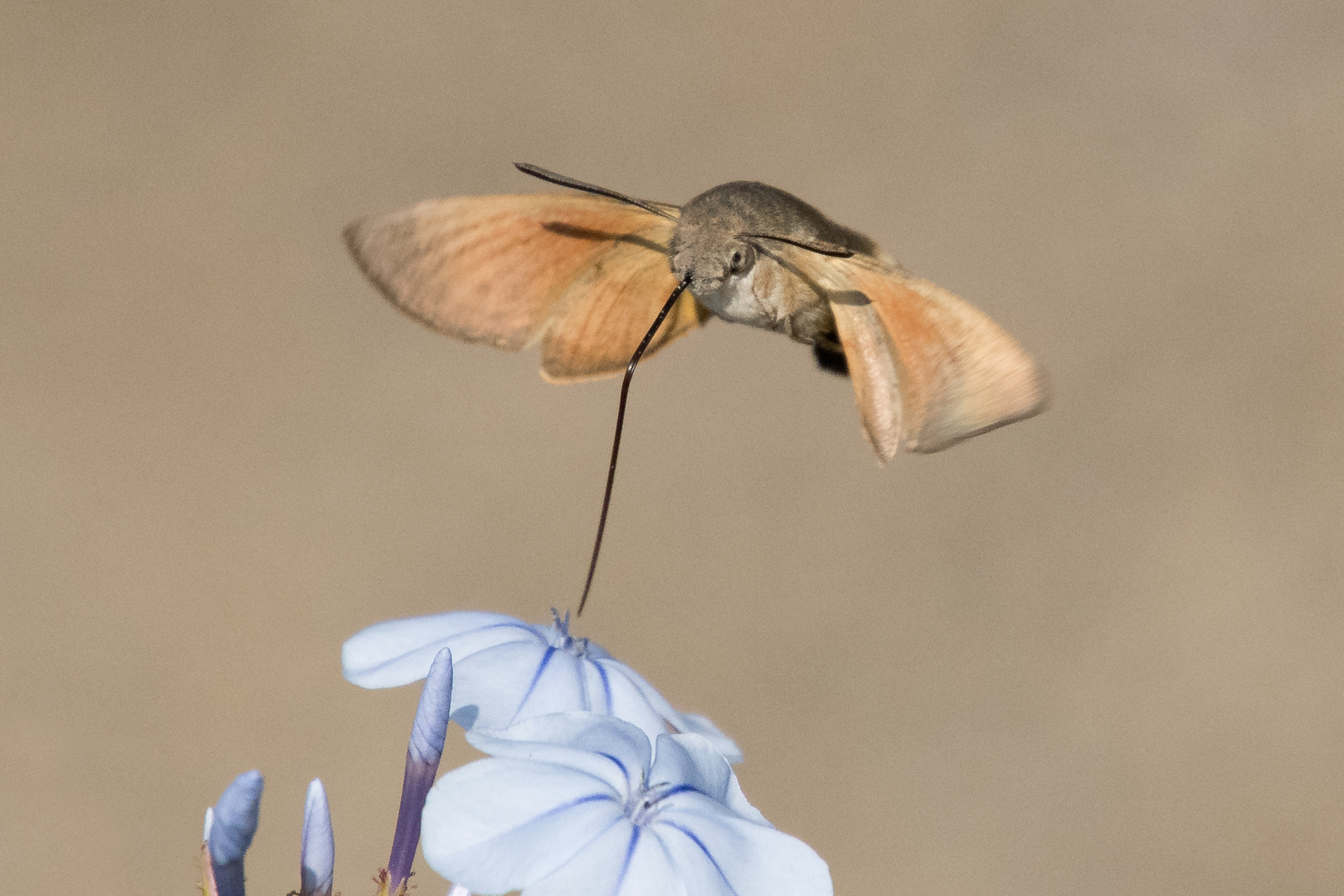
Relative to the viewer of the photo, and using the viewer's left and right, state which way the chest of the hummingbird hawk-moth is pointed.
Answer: facing the viewer and to the left of the viewer
